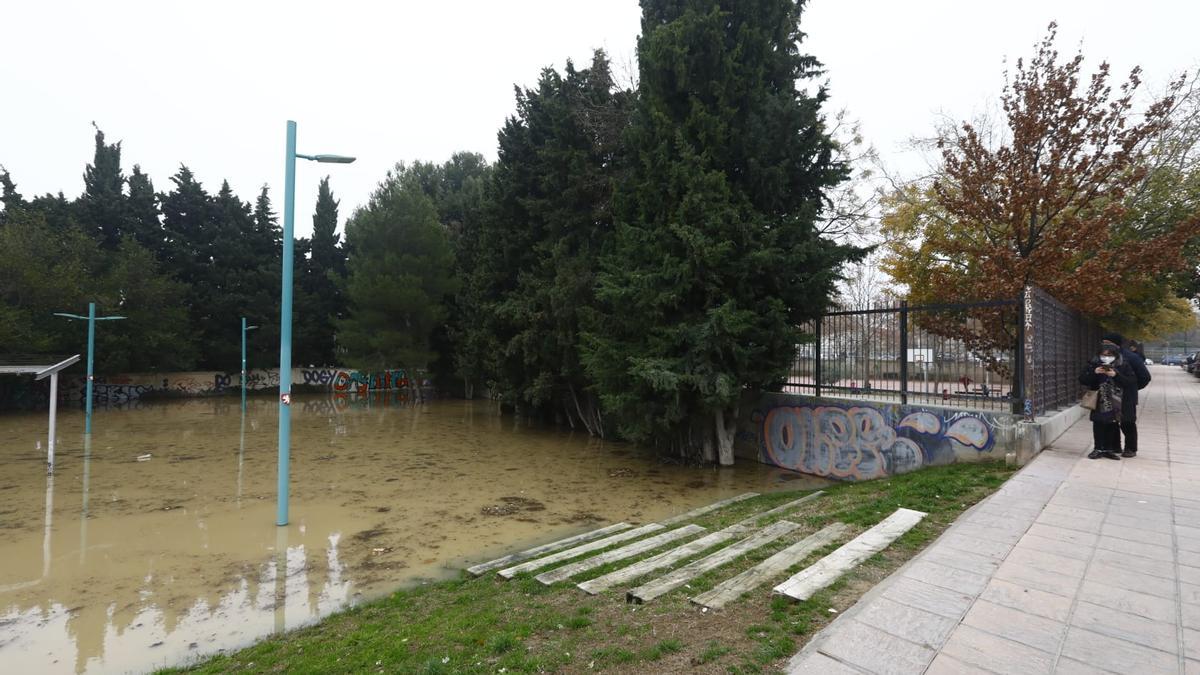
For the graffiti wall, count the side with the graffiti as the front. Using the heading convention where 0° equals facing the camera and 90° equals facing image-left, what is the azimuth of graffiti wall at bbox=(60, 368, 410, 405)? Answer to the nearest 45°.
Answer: approximately 0°

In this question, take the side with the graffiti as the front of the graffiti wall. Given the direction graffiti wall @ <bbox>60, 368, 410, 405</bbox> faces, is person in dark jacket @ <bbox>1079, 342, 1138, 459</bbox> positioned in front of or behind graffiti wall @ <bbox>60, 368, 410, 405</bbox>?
in front

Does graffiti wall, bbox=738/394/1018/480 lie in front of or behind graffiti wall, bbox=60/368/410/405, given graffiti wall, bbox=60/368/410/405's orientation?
in front

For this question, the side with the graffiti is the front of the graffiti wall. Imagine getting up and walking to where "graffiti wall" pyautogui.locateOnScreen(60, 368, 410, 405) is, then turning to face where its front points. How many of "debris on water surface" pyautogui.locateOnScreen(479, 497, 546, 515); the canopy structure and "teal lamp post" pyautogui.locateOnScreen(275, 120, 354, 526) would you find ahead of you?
3
